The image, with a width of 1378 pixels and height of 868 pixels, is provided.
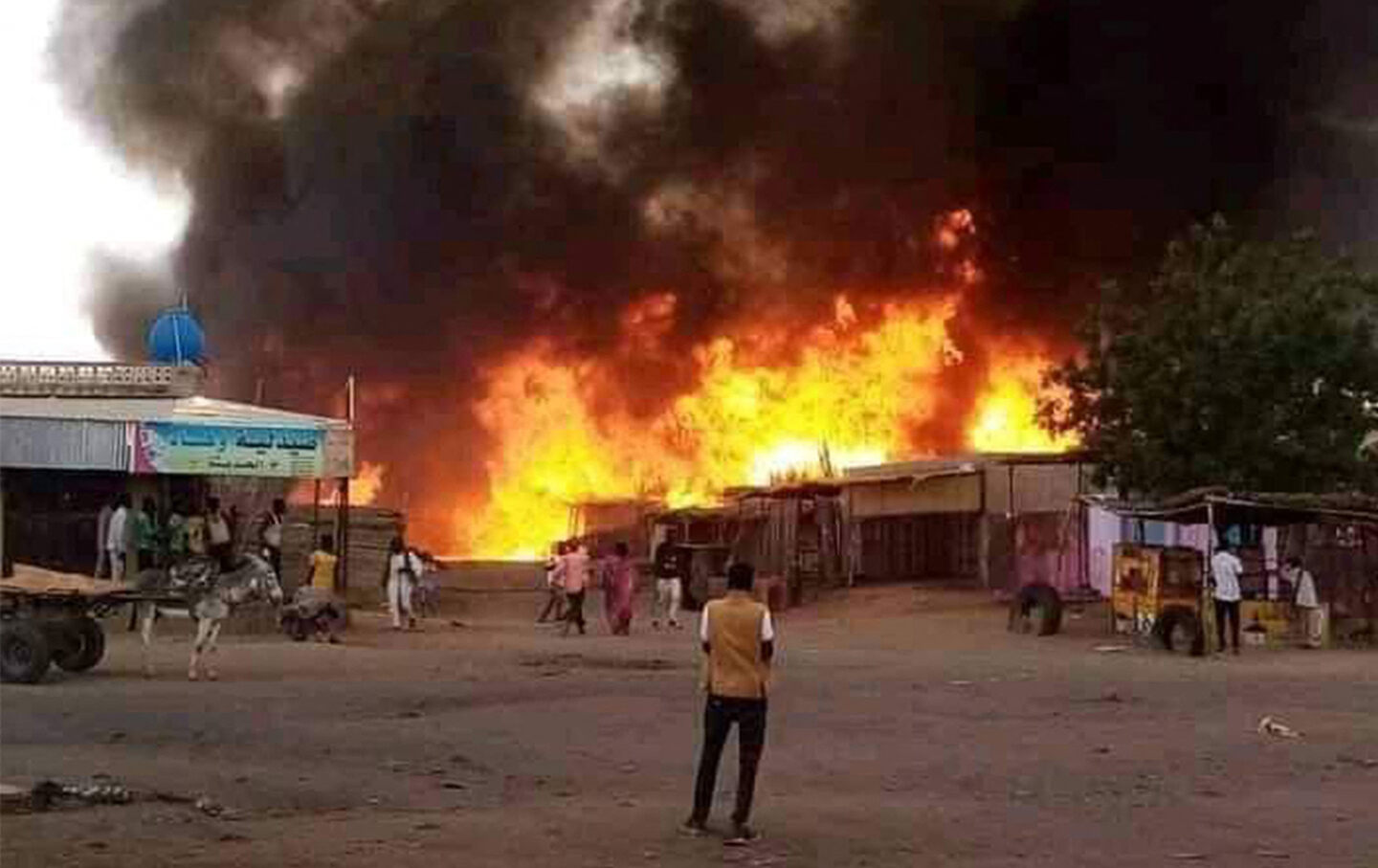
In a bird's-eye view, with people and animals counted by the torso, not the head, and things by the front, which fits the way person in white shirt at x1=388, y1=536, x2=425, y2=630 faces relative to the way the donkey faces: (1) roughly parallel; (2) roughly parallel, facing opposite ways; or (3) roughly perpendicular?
roughly perpendicular

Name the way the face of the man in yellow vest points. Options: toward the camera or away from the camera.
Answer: away from the camera

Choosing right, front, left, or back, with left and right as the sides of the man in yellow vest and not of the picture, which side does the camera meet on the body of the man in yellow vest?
back

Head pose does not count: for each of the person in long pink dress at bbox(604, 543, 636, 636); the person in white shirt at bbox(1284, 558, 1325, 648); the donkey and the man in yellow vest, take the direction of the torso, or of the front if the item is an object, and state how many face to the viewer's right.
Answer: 1

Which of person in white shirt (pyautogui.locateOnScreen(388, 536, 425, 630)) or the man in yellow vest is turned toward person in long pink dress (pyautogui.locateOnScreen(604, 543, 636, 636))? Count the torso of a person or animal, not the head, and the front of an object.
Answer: the man in yellow vest

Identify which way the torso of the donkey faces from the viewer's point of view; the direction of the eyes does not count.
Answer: to the viewer's right

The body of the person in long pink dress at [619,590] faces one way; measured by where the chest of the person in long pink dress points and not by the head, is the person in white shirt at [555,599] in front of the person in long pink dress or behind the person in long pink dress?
in front

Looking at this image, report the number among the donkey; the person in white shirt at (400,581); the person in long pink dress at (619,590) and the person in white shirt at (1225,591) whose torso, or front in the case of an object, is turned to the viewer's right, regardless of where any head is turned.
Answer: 1

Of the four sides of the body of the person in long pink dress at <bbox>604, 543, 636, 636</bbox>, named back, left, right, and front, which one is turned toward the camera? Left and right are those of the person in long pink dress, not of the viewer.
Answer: back
